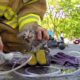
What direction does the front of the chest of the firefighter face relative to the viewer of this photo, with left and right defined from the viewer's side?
facing the viewer and to the right of the viewer
